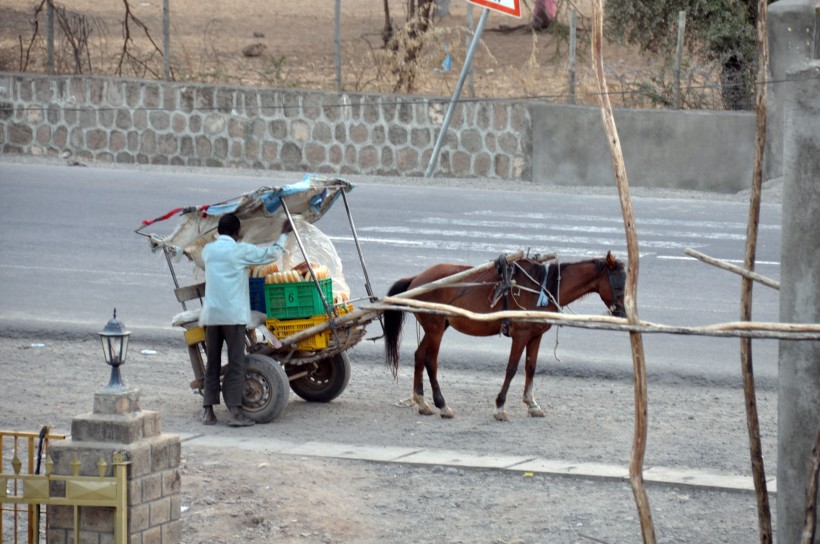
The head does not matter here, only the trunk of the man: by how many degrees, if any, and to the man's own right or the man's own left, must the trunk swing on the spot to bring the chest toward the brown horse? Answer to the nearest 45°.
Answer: approximately 45° to the man's own right

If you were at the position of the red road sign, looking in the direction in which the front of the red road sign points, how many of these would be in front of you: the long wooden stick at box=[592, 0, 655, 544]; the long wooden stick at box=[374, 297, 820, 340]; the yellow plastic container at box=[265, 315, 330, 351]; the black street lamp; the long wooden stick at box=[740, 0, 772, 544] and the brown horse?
6

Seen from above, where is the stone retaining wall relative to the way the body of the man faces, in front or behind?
in front

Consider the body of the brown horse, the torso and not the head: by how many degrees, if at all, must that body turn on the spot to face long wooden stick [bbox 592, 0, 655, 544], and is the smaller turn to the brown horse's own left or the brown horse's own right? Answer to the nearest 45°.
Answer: approximately 90° to the brown horse's own right

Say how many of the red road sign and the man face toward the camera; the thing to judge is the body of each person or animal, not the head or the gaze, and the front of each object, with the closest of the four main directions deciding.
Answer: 1

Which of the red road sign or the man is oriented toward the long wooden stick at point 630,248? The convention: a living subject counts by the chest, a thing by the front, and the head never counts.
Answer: the red road sign

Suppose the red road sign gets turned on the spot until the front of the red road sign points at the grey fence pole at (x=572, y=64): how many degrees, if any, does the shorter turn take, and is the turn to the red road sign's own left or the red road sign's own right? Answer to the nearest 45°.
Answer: approximately 135° to the red road sign's own left

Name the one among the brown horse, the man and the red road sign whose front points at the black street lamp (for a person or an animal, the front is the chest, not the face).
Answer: the red road sign

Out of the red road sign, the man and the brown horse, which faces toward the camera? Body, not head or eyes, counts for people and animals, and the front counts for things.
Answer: the red road sign

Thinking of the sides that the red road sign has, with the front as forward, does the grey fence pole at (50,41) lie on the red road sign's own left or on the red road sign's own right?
on the red road sign's own right

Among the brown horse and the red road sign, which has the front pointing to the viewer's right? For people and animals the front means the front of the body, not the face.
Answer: the brown horse

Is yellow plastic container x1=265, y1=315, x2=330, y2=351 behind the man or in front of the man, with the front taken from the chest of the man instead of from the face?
in front

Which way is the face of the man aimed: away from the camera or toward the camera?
away from the camera

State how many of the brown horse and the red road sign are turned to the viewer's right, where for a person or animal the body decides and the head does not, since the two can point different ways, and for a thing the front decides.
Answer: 1

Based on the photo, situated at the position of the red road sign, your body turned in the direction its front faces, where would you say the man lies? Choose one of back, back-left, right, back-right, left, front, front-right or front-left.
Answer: front

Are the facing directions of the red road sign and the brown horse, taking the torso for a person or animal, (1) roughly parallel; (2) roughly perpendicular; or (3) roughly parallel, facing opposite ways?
roughly perpendicular

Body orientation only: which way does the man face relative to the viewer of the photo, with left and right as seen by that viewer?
facing away from the viewer and to the right of the viewer

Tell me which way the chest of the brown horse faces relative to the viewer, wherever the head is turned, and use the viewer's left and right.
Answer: facing to the right of the viewer

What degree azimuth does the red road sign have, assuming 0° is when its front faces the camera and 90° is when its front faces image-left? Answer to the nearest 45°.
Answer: approximately 0°

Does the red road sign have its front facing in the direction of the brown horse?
yes

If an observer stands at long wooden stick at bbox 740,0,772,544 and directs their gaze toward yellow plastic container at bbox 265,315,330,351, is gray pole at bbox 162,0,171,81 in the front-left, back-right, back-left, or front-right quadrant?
front-right
